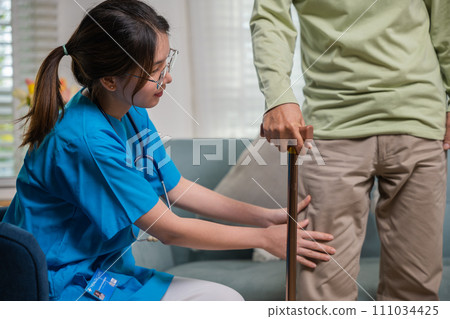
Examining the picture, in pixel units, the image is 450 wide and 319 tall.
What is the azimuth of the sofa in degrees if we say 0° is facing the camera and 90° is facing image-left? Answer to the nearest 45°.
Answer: approximately 0°

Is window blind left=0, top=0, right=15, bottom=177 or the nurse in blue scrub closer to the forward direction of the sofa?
the nurse in blue scrub

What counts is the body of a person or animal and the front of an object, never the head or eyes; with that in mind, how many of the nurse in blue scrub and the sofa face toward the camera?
1

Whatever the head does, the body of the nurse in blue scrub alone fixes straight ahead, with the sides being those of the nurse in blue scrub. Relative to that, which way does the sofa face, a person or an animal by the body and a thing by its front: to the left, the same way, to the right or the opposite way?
to the right

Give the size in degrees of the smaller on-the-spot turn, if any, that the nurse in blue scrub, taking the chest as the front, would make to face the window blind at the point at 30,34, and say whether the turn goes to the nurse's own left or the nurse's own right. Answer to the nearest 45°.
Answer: approximately 90° to the nurse's own left

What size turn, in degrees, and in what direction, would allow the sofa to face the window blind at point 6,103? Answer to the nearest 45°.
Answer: approximately 135° to its right

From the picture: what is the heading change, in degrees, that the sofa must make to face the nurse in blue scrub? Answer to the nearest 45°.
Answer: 0° — it already faces them

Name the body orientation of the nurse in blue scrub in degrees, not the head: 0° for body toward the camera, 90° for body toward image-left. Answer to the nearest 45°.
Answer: approximately 270°

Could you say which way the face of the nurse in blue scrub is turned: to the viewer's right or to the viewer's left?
to the viewer's right

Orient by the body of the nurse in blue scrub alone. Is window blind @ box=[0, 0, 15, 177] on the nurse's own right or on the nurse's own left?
on the nurse's own left
